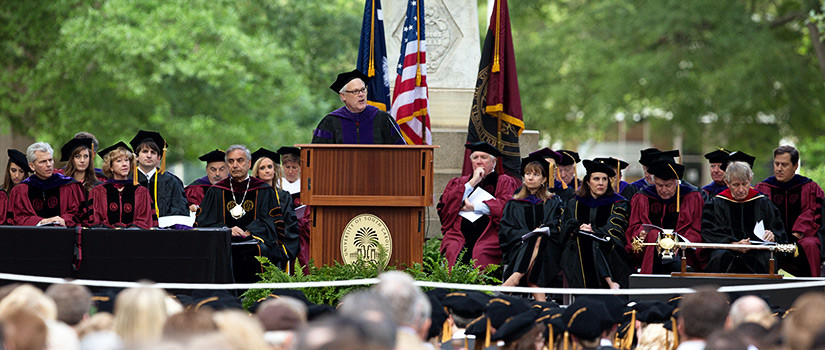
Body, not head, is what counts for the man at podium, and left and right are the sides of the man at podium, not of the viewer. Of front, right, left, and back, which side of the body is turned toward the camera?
front

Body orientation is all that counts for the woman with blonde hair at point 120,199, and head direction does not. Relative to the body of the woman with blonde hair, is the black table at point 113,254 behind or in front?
in front

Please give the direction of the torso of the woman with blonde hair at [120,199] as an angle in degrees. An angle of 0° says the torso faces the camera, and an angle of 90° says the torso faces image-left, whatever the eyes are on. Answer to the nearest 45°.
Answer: approximately 0°

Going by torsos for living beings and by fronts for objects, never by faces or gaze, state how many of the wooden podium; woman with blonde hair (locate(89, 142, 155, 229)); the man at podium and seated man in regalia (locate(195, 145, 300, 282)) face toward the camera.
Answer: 4

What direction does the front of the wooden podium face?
toward the camera

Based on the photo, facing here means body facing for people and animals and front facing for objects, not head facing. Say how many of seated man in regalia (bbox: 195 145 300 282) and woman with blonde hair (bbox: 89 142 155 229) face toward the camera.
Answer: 2

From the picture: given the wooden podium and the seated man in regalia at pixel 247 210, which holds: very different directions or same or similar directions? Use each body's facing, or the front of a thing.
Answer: same or similar directions

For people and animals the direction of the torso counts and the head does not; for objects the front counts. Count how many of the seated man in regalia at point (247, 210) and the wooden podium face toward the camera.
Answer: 2
